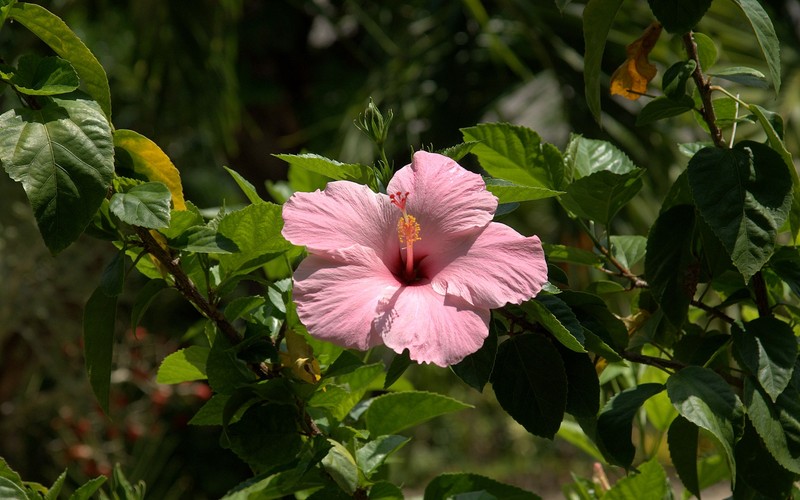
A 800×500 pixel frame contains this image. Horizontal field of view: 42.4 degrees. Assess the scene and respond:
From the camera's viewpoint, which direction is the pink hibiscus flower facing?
toward the camera
